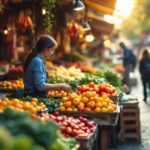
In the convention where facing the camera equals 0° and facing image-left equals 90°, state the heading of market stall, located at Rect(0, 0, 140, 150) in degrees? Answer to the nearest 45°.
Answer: approximately 315°

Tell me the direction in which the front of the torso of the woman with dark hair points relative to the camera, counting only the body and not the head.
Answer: to the viewer's right

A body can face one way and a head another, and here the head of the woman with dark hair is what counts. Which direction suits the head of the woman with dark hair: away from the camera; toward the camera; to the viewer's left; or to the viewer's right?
to the viewer's right

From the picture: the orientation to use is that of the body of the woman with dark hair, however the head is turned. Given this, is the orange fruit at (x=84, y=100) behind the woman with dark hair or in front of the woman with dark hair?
in front

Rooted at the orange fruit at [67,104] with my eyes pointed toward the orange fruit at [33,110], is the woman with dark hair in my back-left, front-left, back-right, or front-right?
front-right

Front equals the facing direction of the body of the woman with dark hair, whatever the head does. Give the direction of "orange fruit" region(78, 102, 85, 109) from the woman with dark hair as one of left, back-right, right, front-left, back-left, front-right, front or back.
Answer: front

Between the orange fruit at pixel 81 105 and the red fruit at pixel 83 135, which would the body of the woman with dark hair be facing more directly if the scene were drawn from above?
the orange fruit
